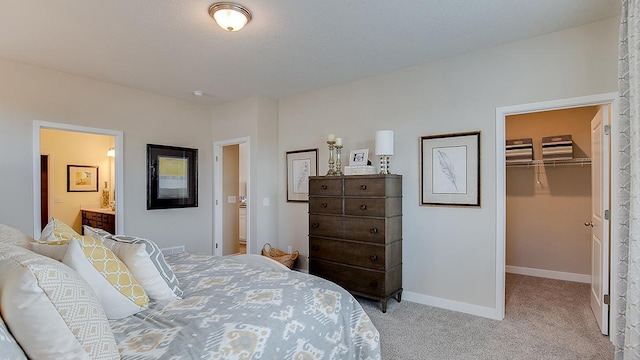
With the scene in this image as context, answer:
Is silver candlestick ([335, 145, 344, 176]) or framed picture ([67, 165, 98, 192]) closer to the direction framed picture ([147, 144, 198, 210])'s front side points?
the silver candlestick

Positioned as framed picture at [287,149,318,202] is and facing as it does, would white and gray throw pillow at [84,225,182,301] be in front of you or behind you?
in front

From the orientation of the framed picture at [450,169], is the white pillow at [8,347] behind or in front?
in front

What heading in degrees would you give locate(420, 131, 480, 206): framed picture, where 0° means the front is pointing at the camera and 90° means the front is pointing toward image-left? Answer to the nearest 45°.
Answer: approximately 45°

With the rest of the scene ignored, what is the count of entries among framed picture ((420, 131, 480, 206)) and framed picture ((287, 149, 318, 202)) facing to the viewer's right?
0

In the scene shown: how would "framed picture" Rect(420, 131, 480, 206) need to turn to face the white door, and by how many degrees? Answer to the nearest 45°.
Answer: approximately 135° to its left

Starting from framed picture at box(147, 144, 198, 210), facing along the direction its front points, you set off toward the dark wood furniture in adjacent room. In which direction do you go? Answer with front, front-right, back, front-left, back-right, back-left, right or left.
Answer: back

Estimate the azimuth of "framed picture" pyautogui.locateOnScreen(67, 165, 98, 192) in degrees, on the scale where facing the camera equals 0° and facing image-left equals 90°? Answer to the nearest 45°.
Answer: approximately 315°

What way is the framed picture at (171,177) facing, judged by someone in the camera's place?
facing the viewer and to the right of the viewer

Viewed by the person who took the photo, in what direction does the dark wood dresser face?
facing the viewer and to the left of the viewer

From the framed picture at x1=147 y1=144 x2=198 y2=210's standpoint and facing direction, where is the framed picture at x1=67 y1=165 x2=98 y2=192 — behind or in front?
behind

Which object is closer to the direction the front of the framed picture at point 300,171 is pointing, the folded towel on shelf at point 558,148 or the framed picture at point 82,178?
the framed picture
